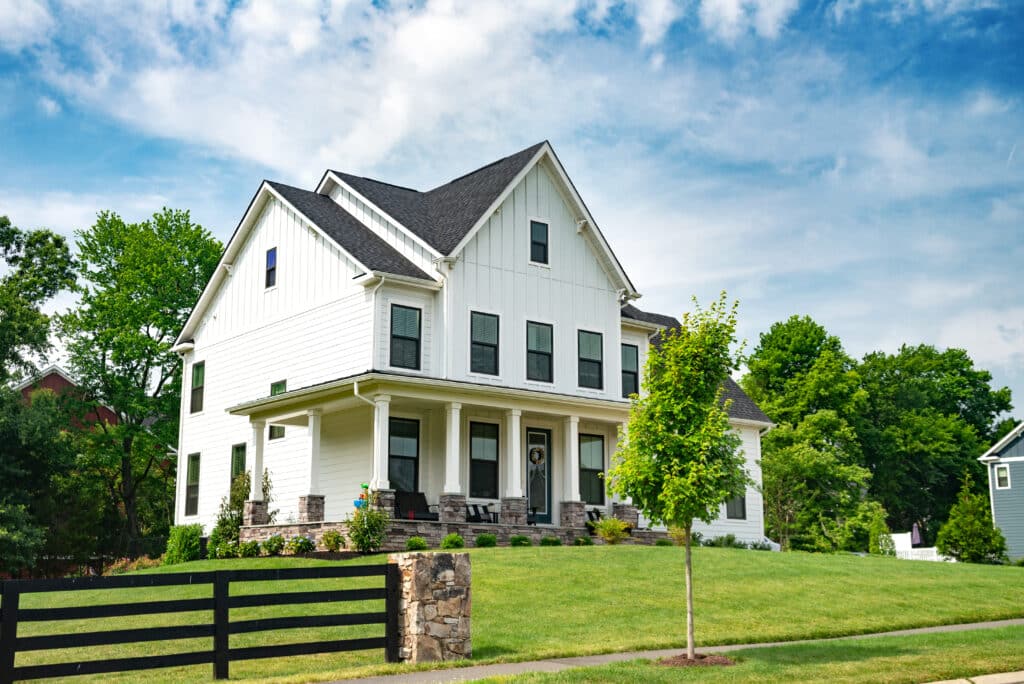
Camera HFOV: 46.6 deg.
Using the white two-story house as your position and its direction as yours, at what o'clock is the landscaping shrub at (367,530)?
The landscaping shrub is roughly at 2 o'clock from the white two-story house.

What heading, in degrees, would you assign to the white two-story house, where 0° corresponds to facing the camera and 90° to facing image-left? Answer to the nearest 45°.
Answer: approximately 315°

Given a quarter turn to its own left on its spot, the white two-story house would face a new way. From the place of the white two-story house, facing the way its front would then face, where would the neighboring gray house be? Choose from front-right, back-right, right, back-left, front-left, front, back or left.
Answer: front

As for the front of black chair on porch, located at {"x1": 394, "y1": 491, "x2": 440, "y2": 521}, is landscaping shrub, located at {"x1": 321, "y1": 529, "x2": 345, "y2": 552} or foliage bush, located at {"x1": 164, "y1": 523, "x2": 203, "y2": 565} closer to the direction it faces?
the landscaping shrub

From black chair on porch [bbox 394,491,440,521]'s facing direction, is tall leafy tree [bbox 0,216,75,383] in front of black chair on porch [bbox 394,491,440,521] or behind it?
behind

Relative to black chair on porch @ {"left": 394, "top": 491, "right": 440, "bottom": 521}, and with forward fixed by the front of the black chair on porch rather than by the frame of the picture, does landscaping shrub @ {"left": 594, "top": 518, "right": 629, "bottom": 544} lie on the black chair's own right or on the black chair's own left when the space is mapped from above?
on the black chair's own left

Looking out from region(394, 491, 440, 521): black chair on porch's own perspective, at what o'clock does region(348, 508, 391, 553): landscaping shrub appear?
The landscaping shrub is roughly at 2 o'clock from the black chair on porch.

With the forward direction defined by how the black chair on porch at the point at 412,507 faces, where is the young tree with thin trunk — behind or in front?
in front

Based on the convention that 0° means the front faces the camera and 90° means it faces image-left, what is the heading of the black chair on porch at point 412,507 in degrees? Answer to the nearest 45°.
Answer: approximately 315°
